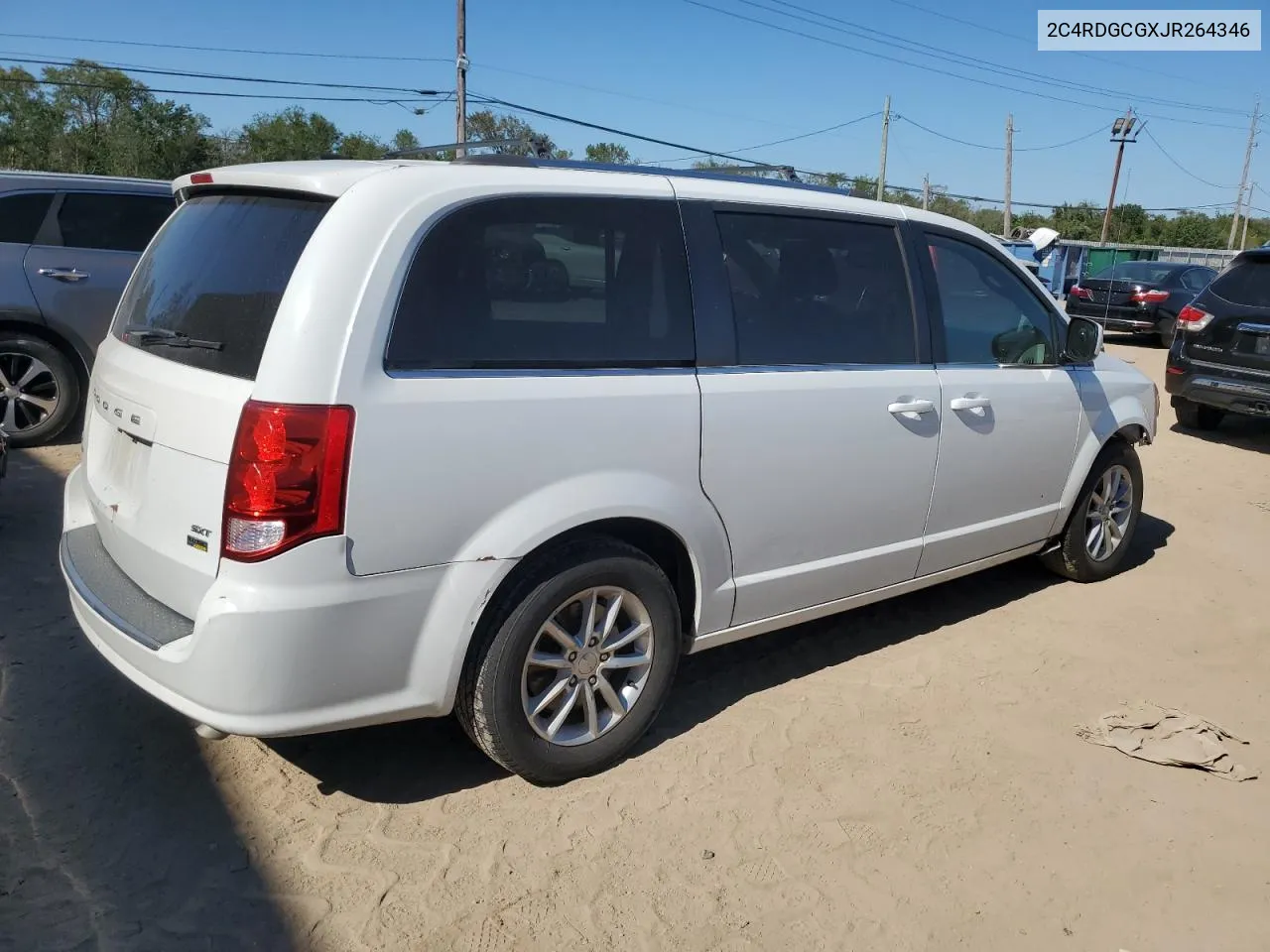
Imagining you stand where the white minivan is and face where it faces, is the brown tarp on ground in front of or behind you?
in front

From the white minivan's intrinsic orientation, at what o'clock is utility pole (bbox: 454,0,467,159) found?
The utility pole is roughly at 10 o'clock from the white minivan.

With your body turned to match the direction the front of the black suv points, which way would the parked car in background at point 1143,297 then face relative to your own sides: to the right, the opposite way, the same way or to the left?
the same way

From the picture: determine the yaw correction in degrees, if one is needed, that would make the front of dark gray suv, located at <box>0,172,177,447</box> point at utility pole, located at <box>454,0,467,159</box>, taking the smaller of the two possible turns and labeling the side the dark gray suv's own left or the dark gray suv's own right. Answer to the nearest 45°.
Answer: approximately 45° to the dark gray suv's own left

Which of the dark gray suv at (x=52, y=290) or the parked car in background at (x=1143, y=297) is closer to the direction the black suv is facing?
the parked car in background

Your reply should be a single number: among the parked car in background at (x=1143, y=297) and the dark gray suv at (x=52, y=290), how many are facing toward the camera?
0

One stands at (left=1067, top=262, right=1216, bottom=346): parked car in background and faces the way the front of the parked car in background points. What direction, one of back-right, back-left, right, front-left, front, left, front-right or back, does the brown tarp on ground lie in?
back-right

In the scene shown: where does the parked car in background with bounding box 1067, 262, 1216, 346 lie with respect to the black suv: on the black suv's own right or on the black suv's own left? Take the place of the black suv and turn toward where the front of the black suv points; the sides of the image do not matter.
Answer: on the black suv's own left

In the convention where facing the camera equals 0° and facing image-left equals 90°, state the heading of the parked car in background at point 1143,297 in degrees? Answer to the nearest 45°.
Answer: approximately 225°

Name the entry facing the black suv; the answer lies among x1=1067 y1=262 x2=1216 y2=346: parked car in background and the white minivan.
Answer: the white minivan

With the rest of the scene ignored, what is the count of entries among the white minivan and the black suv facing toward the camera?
0

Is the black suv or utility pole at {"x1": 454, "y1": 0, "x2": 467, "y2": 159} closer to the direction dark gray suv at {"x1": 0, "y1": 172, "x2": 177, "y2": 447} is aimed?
the black suv

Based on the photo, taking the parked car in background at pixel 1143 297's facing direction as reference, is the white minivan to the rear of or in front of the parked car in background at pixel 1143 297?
to the rear

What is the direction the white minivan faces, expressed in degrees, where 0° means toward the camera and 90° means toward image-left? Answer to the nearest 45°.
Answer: approximately 225°

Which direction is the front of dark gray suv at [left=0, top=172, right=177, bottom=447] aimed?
to the viewer's right

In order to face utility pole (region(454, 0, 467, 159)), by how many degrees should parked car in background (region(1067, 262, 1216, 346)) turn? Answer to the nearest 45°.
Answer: approximately 135° to its left

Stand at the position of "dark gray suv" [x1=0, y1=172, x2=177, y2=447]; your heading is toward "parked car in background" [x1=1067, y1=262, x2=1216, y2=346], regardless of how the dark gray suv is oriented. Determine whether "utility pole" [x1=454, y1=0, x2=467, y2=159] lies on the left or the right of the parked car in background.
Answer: left
